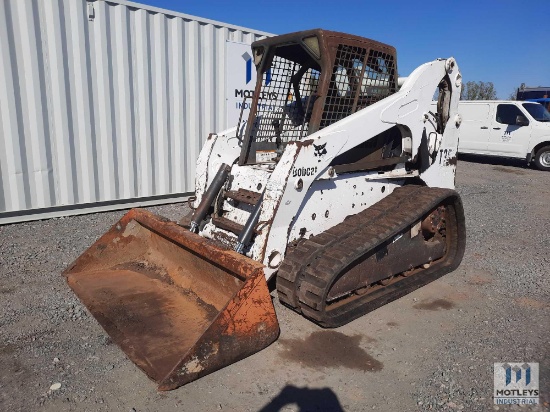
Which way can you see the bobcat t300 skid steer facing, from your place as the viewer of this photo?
facing the viewer and to the left of the viewer

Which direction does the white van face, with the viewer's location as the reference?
facing the viewer and to the right of the viewer

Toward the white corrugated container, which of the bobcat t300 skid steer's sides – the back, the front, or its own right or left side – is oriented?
right

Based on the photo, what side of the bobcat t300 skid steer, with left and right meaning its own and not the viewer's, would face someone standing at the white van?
back

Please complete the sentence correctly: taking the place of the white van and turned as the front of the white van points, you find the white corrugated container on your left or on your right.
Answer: on your right

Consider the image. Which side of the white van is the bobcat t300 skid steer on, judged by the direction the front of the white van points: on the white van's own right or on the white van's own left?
on the white van's own right

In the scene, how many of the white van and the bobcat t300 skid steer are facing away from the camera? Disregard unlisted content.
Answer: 0

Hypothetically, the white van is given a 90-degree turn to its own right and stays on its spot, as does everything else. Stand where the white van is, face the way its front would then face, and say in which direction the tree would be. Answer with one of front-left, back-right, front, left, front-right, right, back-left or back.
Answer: back-right

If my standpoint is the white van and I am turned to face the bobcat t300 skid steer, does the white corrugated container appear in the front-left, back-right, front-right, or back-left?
front-right
